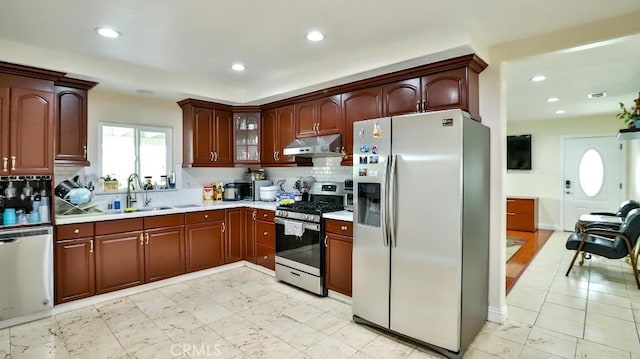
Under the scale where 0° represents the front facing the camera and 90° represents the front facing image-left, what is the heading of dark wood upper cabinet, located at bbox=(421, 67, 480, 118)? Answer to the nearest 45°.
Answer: approximately 45°

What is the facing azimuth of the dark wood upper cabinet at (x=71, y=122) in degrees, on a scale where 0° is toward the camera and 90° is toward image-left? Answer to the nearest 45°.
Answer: approximately 0°

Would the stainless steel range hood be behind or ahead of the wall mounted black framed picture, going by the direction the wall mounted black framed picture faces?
ahead

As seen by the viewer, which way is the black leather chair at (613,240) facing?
to the viewer's left

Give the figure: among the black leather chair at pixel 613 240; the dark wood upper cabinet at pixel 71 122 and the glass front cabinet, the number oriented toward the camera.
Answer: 2

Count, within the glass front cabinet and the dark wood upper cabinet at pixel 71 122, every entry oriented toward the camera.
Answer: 2

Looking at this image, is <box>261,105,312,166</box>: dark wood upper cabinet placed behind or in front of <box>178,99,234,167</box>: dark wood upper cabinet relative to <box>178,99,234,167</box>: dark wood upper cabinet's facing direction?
in front

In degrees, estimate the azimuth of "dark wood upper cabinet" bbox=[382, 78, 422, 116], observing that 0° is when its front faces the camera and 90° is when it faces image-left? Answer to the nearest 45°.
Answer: approximately 45°
